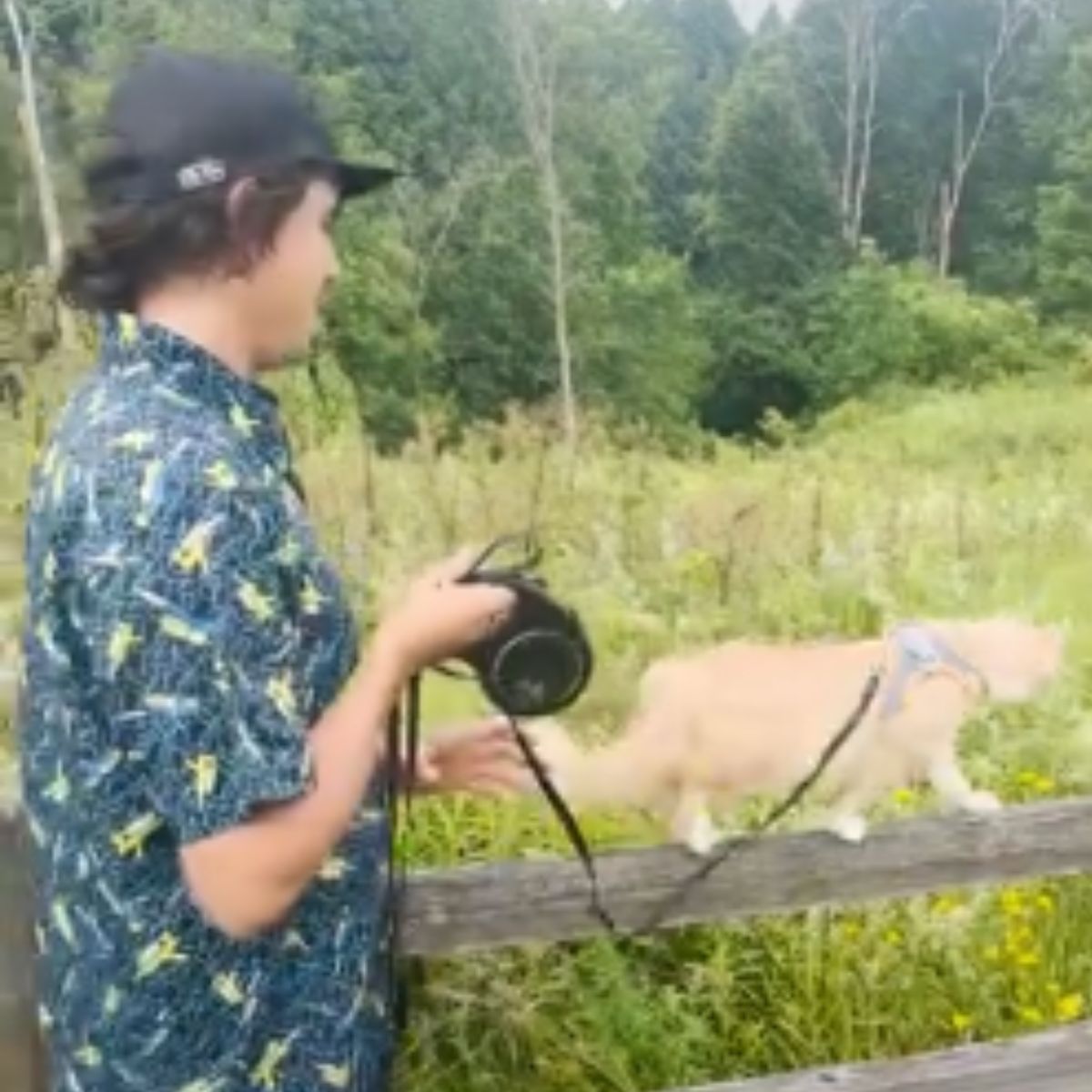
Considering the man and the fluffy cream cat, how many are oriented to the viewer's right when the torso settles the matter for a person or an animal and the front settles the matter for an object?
2

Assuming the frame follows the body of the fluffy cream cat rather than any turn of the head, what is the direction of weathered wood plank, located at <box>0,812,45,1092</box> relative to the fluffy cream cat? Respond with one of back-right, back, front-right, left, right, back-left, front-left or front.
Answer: back-right

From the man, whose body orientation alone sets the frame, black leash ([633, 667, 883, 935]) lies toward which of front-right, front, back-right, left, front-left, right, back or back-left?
front-left

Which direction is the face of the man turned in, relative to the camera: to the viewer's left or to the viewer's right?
to the viewer's right

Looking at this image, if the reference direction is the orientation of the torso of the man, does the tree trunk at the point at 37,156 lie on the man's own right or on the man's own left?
on the man's own left

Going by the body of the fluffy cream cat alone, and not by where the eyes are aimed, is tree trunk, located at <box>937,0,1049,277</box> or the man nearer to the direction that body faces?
the tree trunk

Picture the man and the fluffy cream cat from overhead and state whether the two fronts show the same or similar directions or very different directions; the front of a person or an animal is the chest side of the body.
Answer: same or similar directions

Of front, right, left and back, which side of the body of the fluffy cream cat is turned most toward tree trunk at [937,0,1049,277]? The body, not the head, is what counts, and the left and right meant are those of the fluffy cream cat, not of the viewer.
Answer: left

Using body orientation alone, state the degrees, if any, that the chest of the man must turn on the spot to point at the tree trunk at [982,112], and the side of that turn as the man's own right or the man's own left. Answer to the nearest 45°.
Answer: approximately 45° to the man's own left

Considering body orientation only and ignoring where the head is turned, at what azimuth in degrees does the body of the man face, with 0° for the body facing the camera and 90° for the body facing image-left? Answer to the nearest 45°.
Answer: approximately 270°

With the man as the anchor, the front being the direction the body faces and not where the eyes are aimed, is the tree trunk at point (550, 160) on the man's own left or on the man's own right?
on the man's own left

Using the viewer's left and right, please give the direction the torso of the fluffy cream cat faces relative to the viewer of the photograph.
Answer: facing to the right of the viewer
